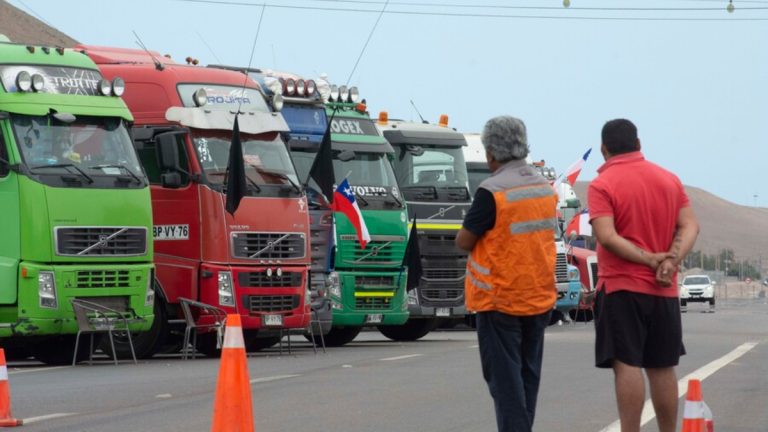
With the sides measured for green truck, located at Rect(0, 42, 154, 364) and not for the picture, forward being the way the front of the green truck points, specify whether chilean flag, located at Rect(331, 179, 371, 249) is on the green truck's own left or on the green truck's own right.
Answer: on the green truck's own left

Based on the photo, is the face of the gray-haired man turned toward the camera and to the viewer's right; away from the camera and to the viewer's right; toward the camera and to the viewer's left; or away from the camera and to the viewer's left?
away from the camera and to the viewer's left

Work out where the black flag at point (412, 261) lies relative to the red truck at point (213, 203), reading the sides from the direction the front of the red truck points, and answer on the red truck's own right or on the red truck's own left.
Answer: on the red truck's own left

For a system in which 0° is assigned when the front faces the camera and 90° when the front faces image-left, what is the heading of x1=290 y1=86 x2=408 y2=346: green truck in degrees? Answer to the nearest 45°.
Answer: approximately 315°

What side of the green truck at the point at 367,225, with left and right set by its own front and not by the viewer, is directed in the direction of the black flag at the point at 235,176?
right

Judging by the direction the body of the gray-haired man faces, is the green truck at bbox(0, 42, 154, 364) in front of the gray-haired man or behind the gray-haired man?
in front
